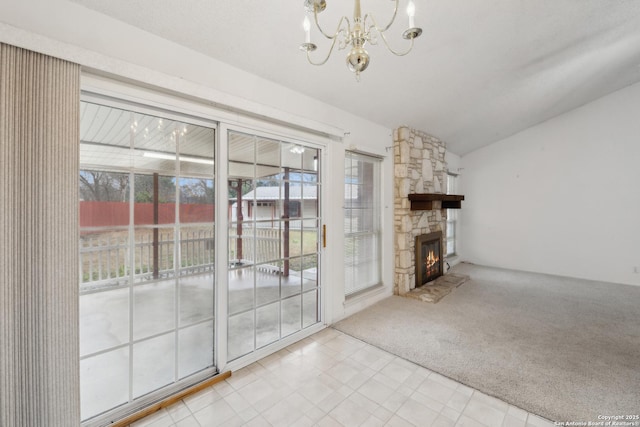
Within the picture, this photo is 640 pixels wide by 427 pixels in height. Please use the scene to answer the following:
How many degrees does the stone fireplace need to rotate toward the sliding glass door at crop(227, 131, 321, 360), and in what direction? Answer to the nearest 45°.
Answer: approximately 90° to its right

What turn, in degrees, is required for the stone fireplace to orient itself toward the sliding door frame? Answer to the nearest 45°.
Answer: approximately 90° to its right

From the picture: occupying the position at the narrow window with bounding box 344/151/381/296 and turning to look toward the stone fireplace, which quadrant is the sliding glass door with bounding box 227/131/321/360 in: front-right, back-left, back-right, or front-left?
back-right

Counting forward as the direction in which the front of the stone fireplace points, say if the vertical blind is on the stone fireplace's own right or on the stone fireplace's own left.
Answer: on the stone fireplace's own right

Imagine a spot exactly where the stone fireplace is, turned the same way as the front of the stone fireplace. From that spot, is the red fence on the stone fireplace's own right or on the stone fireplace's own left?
on the stone fireplace's own right

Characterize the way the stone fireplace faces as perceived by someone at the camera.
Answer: facing the viewer and to the right of the viewer

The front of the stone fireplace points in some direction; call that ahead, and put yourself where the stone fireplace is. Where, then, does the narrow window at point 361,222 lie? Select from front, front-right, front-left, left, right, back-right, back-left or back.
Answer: right
